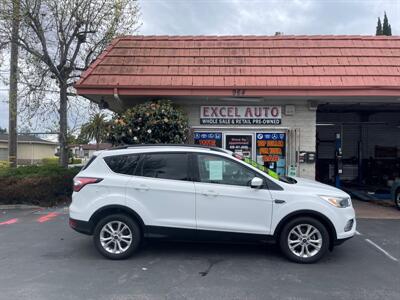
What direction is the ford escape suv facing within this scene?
to the viewer's right

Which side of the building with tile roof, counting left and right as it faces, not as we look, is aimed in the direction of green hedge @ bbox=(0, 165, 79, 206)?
right

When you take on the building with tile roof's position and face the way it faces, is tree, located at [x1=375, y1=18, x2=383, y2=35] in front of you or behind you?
behind

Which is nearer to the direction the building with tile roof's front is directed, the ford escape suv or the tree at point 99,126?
the ford escape suv

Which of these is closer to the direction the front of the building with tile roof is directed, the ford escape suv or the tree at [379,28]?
the ford escape suv

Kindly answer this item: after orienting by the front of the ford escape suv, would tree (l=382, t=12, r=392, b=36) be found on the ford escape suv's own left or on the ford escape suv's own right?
on the ford escape suv's own left

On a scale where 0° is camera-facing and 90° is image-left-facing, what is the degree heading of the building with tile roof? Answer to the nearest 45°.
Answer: approximately 0°

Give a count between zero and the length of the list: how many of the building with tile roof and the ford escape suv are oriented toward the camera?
1

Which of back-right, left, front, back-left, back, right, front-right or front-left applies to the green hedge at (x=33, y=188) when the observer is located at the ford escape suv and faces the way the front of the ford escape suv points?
back-left

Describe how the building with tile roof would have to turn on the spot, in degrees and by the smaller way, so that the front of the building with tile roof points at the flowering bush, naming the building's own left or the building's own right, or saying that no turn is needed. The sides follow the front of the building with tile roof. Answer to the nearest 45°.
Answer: approximately 45° to the building's own right
